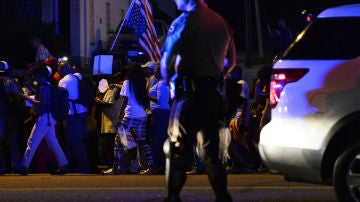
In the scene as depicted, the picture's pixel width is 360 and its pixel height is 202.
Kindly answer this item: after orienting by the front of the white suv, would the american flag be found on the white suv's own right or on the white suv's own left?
on the white suv's own left

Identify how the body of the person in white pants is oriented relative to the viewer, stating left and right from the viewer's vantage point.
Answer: facing to the left of the viewer

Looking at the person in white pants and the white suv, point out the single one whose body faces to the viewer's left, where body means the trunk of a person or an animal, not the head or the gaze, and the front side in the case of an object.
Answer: the person in white pants

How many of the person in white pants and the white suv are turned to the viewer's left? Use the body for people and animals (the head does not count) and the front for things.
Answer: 1

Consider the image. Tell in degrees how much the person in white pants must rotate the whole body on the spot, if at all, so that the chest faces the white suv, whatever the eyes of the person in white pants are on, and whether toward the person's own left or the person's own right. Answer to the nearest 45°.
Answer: approximately 135° to the person's own left
